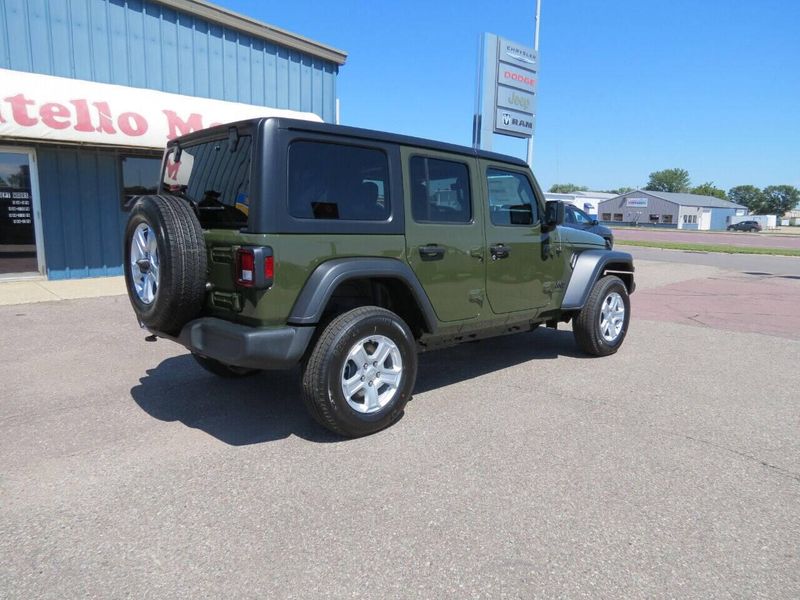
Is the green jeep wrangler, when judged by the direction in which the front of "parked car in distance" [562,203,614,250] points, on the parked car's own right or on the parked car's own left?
on the parked car's own right

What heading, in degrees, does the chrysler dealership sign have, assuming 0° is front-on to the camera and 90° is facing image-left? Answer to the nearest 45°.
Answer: approximately 315°

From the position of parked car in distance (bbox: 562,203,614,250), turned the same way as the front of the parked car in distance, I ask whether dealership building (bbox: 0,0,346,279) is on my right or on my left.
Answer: on my right

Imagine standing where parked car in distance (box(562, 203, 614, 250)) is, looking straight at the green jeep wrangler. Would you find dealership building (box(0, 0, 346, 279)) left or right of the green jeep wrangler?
right

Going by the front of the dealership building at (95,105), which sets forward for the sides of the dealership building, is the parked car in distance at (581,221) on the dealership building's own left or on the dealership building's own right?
on the dealership building's own left

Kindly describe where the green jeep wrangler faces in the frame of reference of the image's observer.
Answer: facing away from the viewer and to the right of the viewer

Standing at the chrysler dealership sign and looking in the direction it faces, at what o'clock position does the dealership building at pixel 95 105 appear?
The dealership building is roughly at 3 o'clock from the chrysler dealership sign.

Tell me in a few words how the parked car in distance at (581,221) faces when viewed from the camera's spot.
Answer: facing to the right of the viewer

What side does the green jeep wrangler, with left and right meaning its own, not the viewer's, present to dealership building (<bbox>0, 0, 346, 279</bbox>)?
left
